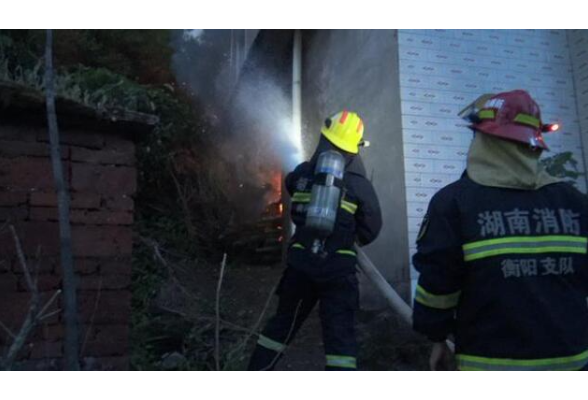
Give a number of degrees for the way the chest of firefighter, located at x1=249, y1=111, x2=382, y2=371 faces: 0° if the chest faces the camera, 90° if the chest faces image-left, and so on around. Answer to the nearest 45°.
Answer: approximately 180°

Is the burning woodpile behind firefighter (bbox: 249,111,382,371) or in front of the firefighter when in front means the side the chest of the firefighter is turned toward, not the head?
in front

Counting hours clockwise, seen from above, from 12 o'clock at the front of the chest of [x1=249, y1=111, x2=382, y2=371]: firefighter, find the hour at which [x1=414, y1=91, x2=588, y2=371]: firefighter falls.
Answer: [x1=414, y1=91, x2=588, y2=371]: firefighter is roughly at 5 o'clock from [x1=249, y1=111, x2=382, y2=371]: firefighter.

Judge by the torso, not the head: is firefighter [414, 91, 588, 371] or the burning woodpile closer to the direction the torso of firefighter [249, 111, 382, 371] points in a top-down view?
the burning woodpile

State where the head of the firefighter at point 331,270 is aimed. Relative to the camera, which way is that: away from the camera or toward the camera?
away from the camera
